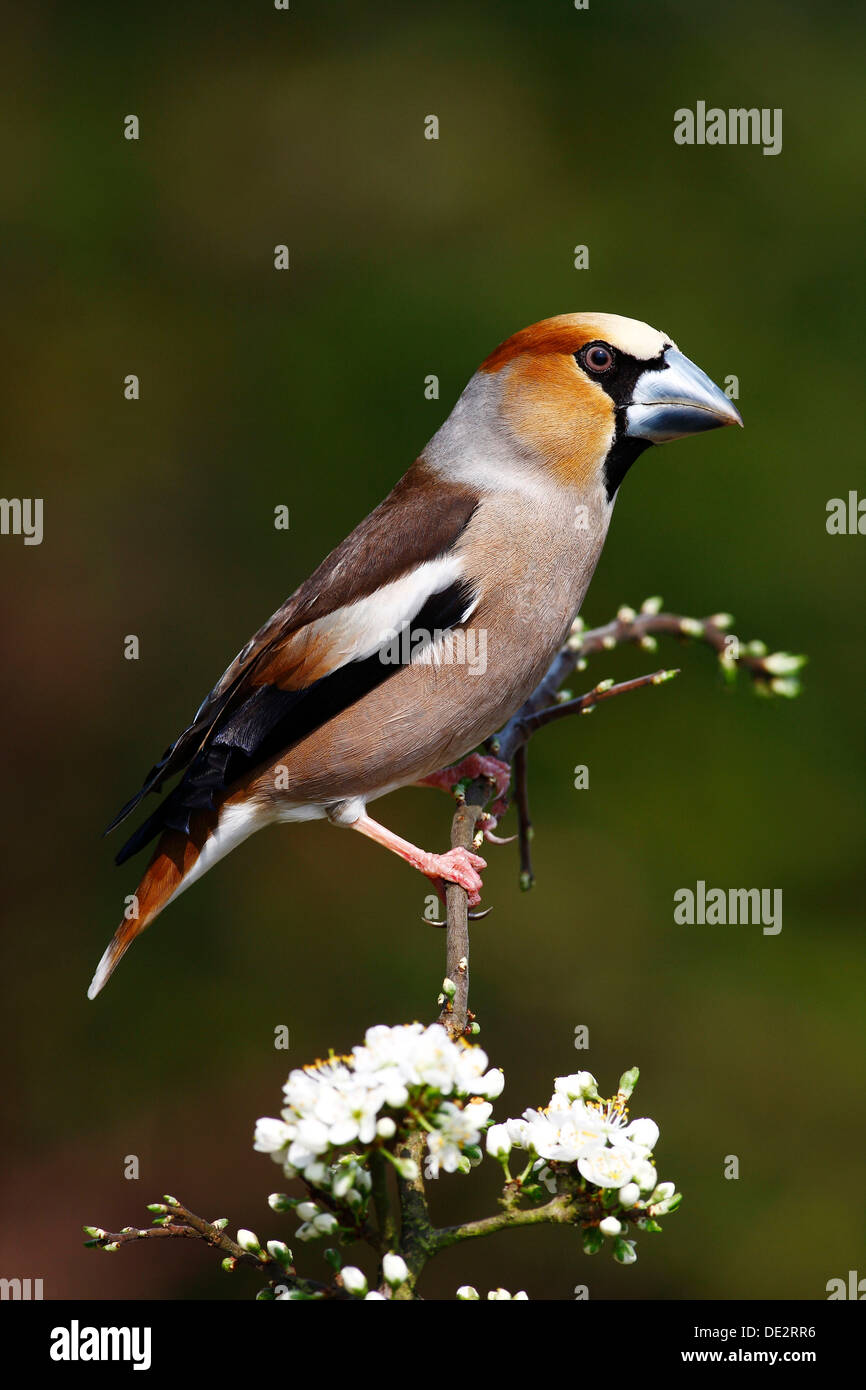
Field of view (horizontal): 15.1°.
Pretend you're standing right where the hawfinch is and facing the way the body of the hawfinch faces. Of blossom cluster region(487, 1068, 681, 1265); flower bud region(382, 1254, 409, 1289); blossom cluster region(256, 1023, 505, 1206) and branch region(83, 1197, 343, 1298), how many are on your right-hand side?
4

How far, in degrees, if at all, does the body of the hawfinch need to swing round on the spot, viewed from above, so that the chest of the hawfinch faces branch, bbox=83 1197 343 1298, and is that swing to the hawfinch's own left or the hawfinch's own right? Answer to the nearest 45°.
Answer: approximately 180°

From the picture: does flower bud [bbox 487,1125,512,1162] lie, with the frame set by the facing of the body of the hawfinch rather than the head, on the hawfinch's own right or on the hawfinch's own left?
on the hawfinch's own right

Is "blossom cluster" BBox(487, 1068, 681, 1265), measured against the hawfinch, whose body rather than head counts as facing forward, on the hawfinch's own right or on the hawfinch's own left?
on the hawfinch's own right

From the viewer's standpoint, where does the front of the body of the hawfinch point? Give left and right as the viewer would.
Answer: facing to the right of the viewer

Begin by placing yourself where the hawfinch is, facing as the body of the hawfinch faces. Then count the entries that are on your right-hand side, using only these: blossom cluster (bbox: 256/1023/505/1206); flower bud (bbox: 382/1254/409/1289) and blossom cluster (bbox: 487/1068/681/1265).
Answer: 3

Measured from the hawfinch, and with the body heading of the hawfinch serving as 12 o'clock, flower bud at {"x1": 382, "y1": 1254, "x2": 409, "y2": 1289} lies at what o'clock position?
The flower bud is roughly at 3 o'clock from the hawfinch.
